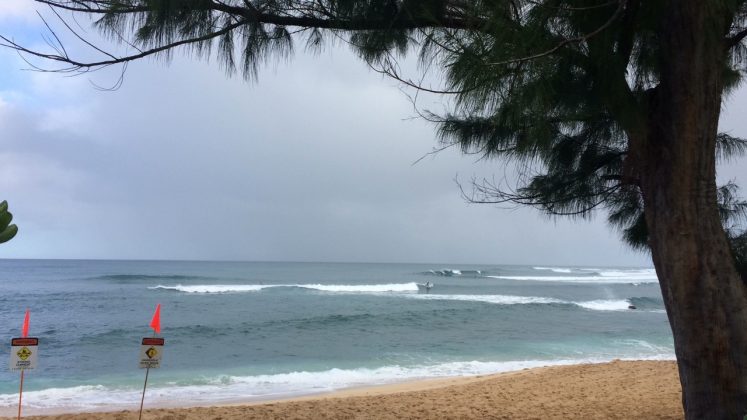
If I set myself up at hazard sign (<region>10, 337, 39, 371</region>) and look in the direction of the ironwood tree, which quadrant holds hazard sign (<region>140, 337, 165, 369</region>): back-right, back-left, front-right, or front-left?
front-left

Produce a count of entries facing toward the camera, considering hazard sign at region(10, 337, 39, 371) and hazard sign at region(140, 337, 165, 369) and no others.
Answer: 2

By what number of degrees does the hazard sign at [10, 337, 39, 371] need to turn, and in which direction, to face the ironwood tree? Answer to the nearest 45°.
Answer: approximately 45° to its left

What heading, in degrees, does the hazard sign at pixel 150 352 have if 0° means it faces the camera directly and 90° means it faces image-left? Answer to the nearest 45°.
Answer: approximately 0°

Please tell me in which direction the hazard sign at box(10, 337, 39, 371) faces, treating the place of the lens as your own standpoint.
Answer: facing the viewer

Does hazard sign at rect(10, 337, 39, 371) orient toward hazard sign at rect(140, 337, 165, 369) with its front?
no

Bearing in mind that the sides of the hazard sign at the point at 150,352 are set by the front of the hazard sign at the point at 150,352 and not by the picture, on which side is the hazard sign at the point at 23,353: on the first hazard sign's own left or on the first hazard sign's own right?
on the first hazard sign's own right

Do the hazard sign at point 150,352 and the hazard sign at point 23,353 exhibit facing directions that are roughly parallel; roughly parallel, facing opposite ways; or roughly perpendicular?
roughly parallel

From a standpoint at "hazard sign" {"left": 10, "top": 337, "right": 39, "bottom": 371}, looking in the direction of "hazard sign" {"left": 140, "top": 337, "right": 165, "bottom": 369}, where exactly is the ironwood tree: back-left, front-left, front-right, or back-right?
front-right
